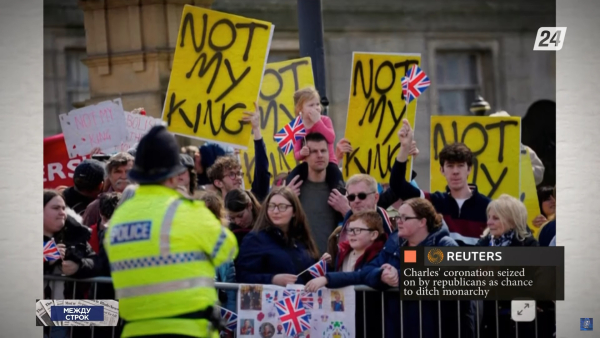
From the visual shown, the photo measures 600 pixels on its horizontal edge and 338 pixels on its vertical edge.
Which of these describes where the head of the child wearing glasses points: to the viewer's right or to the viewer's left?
to the viewer's left

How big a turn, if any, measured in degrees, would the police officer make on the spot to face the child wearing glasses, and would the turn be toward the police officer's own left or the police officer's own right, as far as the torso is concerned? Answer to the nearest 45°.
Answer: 0° — they already face them

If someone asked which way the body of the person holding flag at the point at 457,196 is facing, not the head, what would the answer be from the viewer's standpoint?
toward the camera

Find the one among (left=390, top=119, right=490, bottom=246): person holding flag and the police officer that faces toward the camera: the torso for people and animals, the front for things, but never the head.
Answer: the person holding flag

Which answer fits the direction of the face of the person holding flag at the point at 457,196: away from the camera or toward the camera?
toward the camera

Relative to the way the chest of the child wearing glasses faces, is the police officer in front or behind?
in front

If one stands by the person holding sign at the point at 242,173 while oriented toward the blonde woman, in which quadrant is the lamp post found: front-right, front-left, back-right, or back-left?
front-left

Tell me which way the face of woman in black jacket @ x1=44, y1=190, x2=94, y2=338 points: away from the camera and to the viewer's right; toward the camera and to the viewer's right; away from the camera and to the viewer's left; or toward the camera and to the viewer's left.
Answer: toward the camera and to the viewer's right

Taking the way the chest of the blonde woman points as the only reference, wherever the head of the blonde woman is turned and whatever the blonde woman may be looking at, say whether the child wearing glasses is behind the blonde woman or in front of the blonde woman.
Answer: in front

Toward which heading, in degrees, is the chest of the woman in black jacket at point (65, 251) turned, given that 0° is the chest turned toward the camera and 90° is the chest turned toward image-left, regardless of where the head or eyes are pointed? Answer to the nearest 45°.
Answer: approximately 315°

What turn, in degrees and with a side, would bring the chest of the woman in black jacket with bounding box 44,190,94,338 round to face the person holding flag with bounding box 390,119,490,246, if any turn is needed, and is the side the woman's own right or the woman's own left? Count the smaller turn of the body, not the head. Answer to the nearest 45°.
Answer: approximately 45° to the woman's own left

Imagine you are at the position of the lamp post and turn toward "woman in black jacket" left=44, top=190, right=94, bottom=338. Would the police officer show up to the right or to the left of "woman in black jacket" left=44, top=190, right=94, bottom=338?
left

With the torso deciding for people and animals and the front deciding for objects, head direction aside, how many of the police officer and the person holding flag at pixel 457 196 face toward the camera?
1
